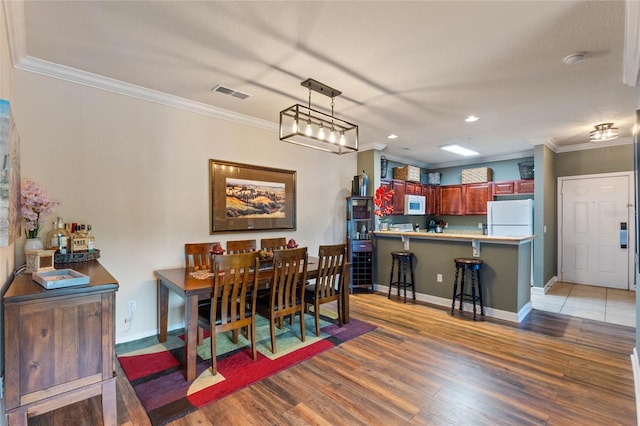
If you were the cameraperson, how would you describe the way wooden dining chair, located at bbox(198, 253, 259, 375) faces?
facing away from the viewer and to the left of the viewer

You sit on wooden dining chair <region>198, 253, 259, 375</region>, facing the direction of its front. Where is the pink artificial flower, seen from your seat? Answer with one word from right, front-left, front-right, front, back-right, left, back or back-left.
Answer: front-left

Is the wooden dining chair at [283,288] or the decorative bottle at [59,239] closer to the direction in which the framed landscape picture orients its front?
the wooden dining chair

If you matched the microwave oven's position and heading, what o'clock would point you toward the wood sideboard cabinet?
The wood sideboard cabinet is roughly at 2 o'clock from the microwave oven.

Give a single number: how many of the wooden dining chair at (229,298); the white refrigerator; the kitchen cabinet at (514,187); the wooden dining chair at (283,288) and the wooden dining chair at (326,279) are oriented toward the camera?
2

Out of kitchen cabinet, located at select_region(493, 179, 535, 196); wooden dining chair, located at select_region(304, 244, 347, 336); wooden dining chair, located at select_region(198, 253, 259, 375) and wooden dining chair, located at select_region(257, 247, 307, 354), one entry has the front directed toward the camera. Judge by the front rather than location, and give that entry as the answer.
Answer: the kitchen cabinet

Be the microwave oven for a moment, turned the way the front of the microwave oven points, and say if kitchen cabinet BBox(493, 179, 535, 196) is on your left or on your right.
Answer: on your left

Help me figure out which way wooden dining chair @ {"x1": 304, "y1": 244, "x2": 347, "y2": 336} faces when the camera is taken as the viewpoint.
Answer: facing away from the viewer and to the left of the viewer

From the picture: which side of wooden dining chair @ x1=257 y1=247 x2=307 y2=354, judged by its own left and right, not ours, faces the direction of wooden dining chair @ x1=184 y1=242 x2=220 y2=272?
front

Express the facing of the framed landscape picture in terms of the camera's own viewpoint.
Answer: facing the viewer and to the right of the viewer

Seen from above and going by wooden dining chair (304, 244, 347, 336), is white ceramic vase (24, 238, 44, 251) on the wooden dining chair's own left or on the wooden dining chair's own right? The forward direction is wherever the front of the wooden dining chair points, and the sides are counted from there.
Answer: on the wooden dining chair's own left

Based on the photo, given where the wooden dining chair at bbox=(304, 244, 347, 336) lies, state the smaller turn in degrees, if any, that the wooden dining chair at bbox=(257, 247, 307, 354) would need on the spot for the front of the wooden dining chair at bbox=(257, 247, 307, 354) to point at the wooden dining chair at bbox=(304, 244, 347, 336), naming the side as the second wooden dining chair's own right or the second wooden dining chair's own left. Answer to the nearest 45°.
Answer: approximately 90° to the second wooden dining chair's own right

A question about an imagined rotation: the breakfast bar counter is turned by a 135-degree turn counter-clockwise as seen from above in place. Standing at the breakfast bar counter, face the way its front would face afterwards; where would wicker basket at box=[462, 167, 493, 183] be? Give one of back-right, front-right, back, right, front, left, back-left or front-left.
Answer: left
